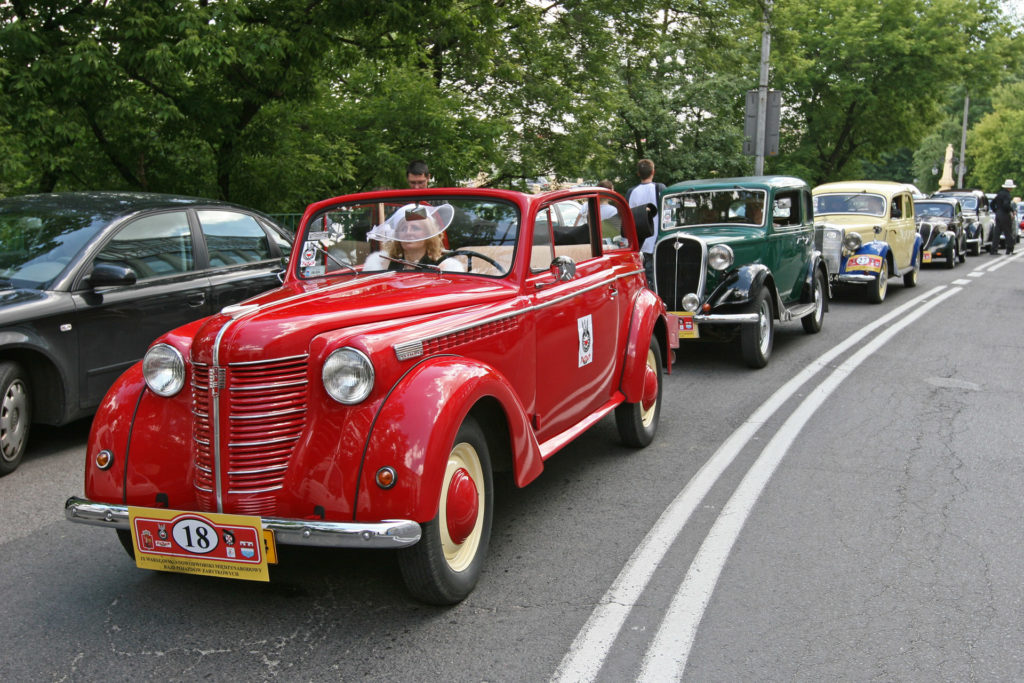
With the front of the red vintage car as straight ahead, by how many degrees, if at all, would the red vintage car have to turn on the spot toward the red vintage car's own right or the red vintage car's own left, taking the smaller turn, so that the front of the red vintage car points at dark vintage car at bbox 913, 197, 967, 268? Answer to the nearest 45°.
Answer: approximately 180°

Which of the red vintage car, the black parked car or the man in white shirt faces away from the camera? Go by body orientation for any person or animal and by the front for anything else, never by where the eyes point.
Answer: the man in white shirt

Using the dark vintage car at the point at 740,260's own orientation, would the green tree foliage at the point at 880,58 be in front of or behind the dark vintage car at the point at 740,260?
behind

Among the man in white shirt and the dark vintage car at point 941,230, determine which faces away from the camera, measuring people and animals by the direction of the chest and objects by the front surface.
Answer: the man in white shirt

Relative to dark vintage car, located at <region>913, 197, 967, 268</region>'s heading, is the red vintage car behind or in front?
in front

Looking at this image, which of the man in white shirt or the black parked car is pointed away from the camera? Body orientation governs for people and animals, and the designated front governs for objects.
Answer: the man in white shirt

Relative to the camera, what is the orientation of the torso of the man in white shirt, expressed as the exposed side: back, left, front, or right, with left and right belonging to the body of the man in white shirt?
back

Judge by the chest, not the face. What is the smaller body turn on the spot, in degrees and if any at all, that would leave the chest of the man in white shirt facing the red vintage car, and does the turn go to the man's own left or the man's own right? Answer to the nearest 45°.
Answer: approximately 180°

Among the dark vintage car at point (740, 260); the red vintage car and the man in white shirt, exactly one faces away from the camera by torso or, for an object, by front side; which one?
the man in white shirt

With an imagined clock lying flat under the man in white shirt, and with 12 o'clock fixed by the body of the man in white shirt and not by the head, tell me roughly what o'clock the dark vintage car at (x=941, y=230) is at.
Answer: The dark vintage car is roughly at 1 o'clock from the man in white shirt.

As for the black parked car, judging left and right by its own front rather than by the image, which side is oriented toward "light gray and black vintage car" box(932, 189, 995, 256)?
back

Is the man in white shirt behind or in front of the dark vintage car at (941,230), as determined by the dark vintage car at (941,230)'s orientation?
in front

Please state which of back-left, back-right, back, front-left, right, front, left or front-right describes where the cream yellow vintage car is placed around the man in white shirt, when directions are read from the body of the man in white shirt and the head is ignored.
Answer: front-right

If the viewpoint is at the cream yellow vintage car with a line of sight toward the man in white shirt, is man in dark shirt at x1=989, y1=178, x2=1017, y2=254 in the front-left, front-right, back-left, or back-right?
back-right

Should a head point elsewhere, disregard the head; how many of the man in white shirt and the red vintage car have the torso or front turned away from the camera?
1

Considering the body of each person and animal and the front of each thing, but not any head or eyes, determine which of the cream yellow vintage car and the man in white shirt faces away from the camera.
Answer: the man in white shirt

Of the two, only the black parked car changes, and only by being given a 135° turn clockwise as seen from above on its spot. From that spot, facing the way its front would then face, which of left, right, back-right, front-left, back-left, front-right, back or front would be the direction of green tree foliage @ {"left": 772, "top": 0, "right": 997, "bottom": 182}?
front-right

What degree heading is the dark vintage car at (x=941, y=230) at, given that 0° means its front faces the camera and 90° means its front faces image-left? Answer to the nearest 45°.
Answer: approximately 45°
